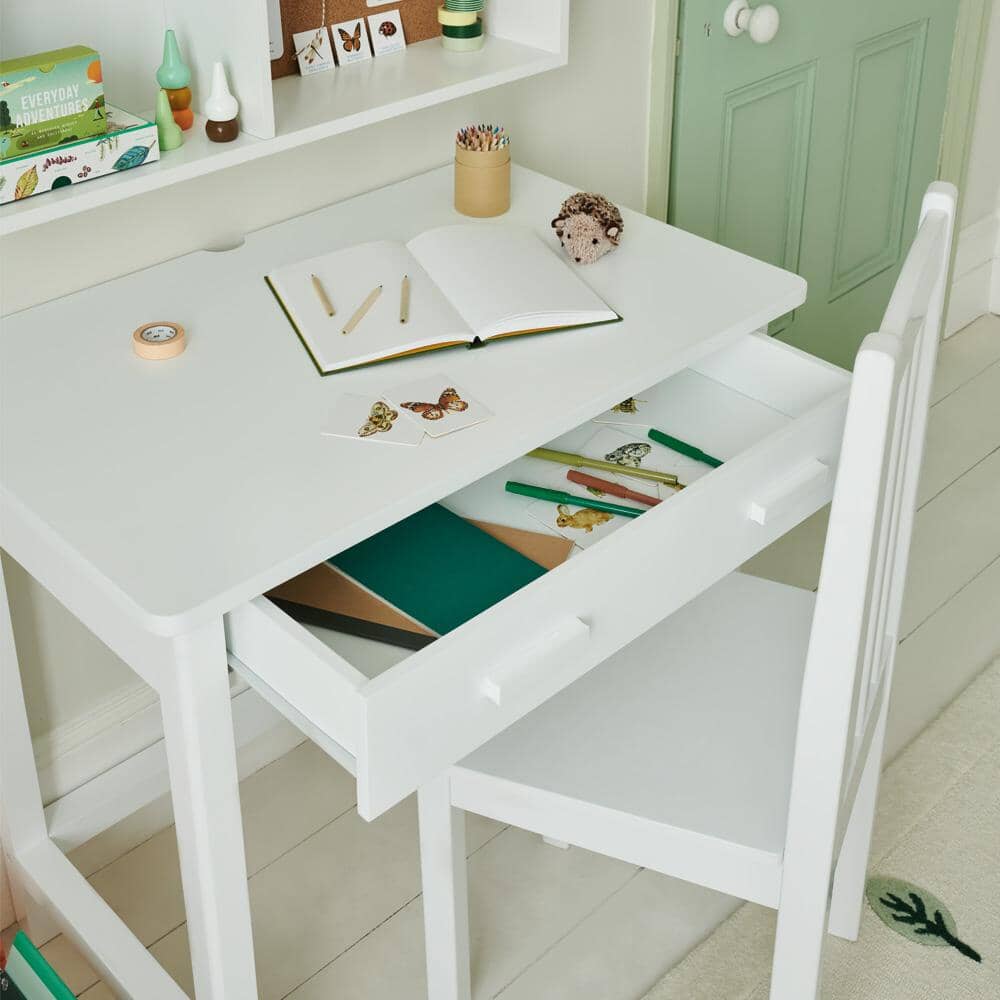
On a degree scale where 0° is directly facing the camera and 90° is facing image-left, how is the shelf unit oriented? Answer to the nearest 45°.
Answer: approximately 315°

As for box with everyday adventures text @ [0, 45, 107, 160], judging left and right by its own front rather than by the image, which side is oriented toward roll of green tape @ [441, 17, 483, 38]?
left

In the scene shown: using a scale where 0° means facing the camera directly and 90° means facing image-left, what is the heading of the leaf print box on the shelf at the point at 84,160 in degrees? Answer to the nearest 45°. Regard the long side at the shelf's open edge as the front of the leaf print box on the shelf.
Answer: approximately 315°

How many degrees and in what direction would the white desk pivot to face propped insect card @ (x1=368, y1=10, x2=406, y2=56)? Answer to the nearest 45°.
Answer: approximately 135° to its left
